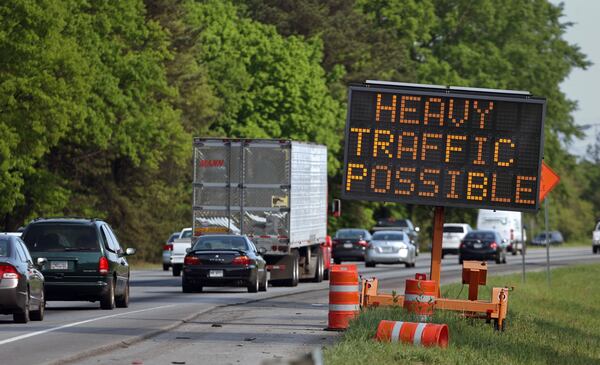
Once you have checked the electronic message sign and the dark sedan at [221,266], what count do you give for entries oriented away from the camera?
1

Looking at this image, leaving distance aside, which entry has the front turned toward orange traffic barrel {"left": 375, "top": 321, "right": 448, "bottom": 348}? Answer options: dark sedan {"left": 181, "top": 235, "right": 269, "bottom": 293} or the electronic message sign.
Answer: the electronic message sign

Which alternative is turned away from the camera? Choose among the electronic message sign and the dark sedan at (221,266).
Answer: the dark sedan

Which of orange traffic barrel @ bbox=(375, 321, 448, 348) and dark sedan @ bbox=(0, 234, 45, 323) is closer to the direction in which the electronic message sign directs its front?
the orange traffic barrel

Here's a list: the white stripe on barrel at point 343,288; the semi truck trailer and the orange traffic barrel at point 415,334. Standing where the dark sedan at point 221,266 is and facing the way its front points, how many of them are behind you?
2

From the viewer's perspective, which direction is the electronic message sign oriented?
toward the camera

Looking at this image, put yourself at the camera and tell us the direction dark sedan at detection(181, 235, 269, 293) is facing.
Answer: facing away from the viewer

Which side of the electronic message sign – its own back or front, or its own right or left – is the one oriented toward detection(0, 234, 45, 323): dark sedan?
right

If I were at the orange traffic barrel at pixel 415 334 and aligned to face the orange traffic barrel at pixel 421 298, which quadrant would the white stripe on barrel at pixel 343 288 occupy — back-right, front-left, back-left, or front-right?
front-left

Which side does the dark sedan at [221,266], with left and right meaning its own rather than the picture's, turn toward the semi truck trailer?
front

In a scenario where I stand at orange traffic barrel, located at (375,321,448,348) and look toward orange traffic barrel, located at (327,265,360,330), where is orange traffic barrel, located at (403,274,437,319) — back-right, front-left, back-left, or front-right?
front-right

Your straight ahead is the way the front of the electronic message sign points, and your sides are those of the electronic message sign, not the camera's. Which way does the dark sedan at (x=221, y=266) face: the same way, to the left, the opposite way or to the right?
the opposite way

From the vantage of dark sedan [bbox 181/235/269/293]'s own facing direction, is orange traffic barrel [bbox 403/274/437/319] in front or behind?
behind

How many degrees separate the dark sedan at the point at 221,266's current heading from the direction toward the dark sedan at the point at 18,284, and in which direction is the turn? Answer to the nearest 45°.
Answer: approximately 180°
